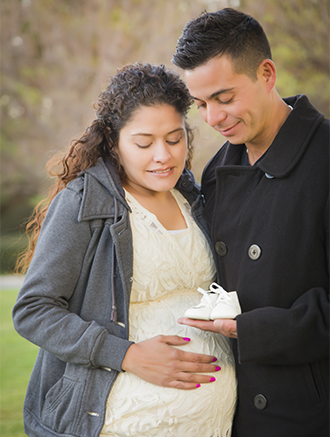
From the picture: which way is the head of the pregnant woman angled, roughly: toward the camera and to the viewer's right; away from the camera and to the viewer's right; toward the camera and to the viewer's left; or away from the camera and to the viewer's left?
toward the camera and to the viewer's right

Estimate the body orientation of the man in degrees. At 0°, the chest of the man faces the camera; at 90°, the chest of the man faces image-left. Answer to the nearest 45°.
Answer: approximately 45°

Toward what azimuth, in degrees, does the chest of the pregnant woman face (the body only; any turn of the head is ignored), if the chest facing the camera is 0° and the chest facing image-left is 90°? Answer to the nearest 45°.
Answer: approximately 315°
